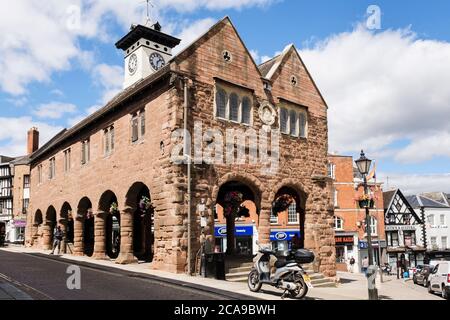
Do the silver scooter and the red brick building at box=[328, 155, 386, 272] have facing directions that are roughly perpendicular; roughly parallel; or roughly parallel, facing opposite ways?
roughly perpendicular

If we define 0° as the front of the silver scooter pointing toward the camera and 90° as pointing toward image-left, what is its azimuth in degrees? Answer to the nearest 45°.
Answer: approximately 135°

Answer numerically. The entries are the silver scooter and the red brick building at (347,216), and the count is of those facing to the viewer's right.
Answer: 0

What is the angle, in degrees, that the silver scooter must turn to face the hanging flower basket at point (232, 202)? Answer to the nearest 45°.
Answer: approximately 45° to its right

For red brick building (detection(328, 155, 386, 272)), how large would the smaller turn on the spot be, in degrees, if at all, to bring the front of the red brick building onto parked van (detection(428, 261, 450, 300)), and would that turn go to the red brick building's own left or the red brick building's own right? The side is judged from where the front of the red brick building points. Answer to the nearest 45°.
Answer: approximately 45° to the red brick building's own left

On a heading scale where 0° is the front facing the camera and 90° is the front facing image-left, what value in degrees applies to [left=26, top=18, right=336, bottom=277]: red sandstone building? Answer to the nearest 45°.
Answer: approximately 315°

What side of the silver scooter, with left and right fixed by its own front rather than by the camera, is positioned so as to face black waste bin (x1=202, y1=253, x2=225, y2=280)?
front

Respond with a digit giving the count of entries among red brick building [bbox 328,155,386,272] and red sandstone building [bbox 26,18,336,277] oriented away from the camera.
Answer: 0

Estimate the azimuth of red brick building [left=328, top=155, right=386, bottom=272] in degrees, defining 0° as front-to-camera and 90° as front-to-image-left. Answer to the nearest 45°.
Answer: approximately 45°
